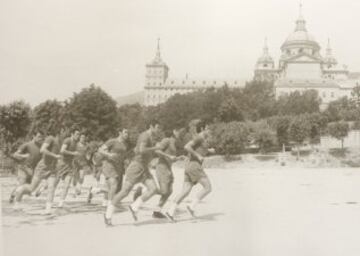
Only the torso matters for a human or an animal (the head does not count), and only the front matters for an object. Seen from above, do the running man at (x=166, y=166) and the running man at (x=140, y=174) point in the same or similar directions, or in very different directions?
same or similar directions

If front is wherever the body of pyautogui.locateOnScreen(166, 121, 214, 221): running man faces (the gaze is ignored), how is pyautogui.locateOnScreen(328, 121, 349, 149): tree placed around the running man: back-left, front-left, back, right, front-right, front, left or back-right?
front-left

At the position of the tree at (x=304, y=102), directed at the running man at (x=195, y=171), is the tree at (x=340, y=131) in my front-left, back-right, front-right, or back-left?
front-left

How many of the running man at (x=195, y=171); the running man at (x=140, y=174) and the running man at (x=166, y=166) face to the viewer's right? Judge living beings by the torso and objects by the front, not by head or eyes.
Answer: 3

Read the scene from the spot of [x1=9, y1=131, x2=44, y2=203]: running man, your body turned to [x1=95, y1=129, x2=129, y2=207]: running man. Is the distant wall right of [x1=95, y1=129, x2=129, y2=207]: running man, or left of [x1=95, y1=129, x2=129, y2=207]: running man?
left

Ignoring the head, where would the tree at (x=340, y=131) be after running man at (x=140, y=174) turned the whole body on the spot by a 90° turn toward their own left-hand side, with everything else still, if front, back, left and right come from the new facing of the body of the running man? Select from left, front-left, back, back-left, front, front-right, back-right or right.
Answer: front-right

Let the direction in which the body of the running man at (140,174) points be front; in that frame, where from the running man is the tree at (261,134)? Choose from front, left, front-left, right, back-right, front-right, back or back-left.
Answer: front-left

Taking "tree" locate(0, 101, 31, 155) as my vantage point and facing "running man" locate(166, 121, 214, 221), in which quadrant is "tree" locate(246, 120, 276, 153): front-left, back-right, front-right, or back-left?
front-left

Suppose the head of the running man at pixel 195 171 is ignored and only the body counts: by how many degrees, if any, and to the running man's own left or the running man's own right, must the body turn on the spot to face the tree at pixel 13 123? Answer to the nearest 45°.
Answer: approximately 180°

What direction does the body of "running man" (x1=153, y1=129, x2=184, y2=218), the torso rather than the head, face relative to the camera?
to the viewer's right
